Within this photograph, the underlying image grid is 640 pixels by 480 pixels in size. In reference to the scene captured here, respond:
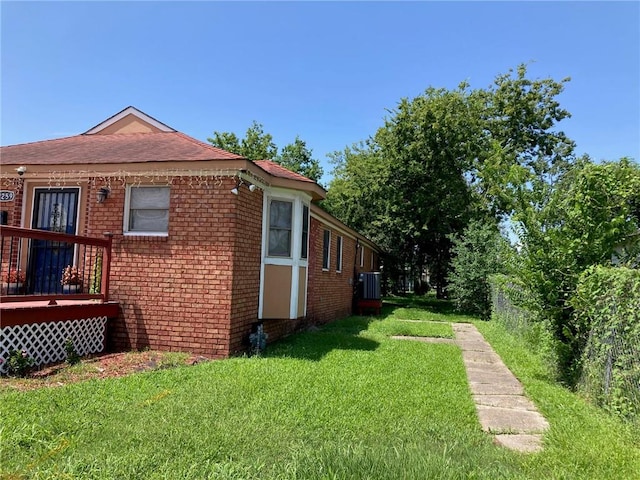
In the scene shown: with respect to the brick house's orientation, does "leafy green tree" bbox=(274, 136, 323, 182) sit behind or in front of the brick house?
behind

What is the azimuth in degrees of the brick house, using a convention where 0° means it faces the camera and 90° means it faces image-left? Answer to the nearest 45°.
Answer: approximately 0°

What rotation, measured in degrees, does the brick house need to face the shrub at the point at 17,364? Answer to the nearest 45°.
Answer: approximately 45° to its right

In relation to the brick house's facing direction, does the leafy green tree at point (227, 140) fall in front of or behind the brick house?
behind

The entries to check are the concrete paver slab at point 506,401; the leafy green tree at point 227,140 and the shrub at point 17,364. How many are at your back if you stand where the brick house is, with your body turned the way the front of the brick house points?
1

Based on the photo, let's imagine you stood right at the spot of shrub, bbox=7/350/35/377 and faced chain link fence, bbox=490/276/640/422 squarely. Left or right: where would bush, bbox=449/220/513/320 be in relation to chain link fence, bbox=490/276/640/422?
left

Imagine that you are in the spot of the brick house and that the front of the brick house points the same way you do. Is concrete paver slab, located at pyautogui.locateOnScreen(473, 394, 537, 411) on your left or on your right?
on your left

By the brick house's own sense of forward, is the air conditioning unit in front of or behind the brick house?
behind
